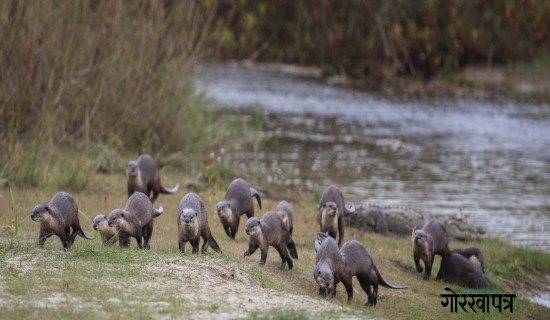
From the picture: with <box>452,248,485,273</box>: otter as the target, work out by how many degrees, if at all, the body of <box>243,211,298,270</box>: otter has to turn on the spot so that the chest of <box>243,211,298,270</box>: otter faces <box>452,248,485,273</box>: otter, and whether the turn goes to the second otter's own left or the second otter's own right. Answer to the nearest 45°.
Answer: approximately 180°

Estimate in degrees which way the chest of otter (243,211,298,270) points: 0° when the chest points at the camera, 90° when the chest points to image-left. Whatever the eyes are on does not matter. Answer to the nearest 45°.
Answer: approximately 45°

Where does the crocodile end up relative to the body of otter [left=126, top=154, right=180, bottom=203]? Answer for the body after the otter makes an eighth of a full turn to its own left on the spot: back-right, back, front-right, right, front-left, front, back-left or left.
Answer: left

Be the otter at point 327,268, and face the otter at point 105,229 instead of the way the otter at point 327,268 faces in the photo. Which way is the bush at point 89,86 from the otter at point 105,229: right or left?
right

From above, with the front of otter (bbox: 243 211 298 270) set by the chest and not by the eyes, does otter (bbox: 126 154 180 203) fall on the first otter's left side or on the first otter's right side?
on the first otter's right side

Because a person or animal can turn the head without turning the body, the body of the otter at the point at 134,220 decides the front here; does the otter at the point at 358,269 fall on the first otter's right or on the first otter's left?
on the first otter's left

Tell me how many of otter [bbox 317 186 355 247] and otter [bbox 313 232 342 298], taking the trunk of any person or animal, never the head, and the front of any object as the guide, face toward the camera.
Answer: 2

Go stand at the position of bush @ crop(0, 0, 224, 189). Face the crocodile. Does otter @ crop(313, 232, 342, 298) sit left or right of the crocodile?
right

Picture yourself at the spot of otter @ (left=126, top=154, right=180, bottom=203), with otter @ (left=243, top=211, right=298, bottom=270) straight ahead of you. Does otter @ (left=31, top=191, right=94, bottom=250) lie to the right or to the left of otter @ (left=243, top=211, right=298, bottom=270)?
right

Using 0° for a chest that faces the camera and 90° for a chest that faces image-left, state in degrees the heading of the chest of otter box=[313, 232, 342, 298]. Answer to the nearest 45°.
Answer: approximately 0°

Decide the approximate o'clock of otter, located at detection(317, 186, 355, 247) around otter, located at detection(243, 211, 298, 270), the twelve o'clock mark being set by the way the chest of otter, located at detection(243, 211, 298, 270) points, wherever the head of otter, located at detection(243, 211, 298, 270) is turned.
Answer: otter, located at detection(317, 186, 355, 247) is roughly at 6 o'clock from otter, located at detection(243, 211, 298, 270).

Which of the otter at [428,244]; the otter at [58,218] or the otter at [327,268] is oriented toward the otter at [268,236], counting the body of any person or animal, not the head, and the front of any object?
the otter at [428,244]

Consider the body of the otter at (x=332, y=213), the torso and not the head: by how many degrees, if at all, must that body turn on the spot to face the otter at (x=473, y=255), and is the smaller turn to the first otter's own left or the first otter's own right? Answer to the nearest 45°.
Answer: approximately 90° to the first otter's own left
